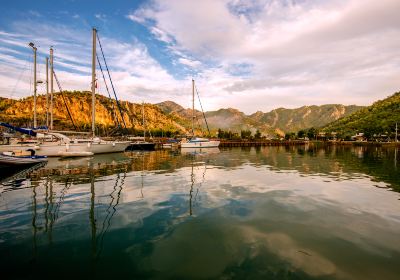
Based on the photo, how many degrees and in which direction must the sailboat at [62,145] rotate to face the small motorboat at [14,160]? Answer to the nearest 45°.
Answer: approximately 90° to its right

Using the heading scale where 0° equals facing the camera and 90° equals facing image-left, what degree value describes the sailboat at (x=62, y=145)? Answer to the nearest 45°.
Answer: approximately 270°
